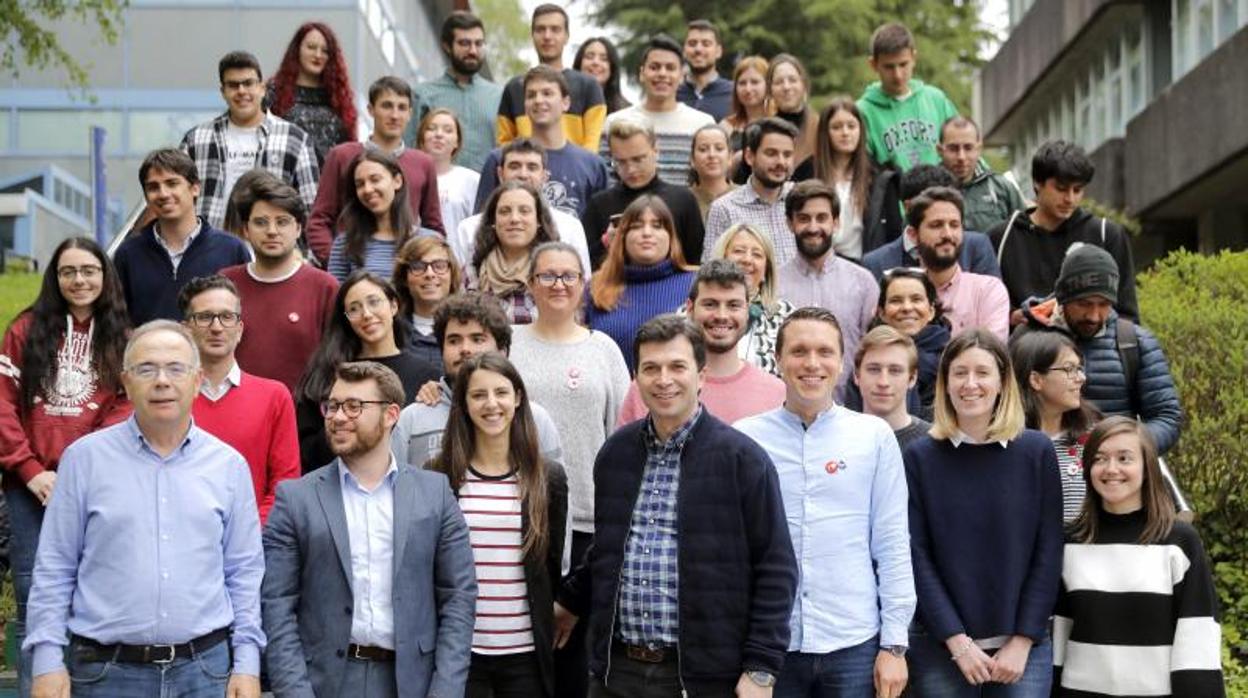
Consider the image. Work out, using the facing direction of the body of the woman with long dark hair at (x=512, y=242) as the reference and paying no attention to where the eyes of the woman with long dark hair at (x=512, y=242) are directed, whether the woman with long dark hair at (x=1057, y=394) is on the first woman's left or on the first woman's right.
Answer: on the first woman's left

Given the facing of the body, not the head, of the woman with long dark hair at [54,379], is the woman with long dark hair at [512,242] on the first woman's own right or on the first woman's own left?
on the first woman's own left

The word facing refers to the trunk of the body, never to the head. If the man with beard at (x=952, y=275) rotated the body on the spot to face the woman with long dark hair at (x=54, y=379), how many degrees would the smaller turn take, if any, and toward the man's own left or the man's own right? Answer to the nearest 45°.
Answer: approximately 45° to the man's own right

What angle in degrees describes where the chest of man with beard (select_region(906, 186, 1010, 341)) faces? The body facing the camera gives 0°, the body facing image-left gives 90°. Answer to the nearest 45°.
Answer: approximately 0°

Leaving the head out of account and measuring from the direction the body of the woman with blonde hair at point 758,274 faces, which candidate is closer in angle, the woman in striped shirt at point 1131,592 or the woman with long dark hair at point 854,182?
the woman in striped shirt

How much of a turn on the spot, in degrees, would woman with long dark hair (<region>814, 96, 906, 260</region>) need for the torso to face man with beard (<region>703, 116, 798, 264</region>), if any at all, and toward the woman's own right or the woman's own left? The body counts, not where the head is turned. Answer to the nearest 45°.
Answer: approximately 45° to the woman's own right

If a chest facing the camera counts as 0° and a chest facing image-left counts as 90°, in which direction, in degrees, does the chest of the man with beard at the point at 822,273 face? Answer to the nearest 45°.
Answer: approximately 0°

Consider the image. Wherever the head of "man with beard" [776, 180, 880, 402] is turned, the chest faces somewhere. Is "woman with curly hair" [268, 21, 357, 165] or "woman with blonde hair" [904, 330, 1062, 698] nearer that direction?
the woman with blonde hair
